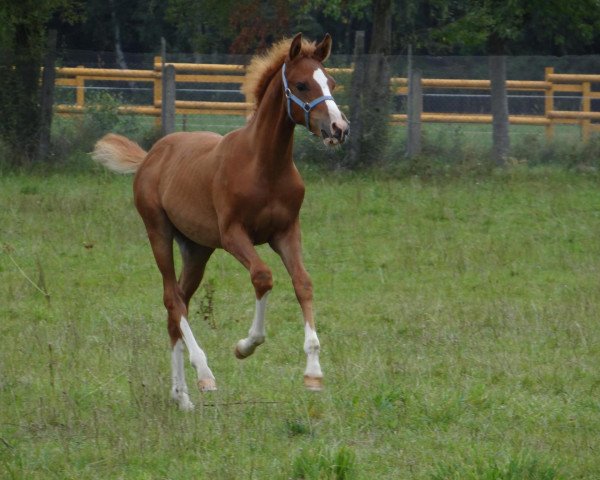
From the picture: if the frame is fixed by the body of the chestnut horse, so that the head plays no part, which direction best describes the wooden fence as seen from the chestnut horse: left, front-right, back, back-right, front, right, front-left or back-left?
back-left

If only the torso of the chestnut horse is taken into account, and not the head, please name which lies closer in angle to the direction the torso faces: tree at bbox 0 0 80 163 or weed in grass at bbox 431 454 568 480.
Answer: the weed in grass

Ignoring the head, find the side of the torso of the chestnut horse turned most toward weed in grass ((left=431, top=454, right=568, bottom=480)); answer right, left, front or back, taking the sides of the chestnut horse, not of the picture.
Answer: front

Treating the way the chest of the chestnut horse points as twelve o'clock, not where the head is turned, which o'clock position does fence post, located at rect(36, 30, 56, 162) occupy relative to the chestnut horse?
The fence post is roughly at 7 o'clock from the chestnut horse.

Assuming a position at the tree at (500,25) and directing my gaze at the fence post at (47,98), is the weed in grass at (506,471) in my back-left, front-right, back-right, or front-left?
front-left

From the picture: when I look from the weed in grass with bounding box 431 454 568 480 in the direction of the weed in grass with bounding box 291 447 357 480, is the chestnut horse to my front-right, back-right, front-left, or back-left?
front-right

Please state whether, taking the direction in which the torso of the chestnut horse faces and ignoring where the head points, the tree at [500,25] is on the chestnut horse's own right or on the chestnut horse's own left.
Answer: on the chestnut horse's own left

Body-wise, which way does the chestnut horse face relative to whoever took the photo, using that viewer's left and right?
facing the viewer and to the right of the viewer

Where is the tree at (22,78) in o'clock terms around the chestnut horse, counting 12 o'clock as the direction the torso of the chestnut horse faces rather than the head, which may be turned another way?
The tree is roughly at 7 o'clock from the chestnut horse.

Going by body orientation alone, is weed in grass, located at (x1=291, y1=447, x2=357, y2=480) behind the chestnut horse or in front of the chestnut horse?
in front
